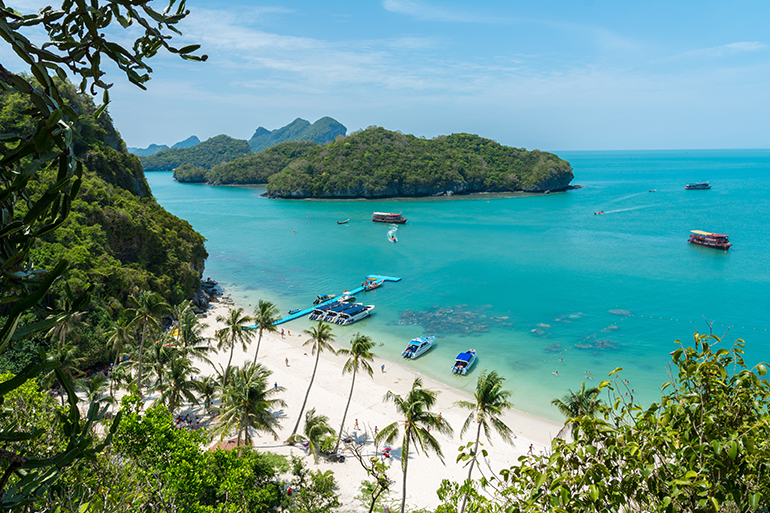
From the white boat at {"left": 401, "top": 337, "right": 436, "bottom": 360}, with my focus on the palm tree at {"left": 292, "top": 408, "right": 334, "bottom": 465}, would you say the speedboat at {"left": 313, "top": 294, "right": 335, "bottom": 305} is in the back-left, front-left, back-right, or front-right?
back-right

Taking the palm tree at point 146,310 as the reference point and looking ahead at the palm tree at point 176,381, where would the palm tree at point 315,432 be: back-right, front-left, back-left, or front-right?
front-left

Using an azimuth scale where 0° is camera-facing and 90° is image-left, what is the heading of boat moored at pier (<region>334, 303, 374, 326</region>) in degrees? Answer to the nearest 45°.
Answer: approximately 225°

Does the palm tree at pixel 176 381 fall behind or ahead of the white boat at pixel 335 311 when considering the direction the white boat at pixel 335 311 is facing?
behind

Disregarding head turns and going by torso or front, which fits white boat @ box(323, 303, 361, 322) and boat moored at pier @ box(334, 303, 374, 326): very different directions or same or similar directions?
same or similar directions
